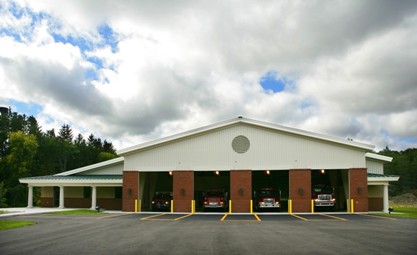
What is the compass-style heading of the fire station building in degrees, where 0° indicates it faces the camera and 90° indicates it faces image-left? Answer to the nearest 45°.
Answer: approximately 0°
